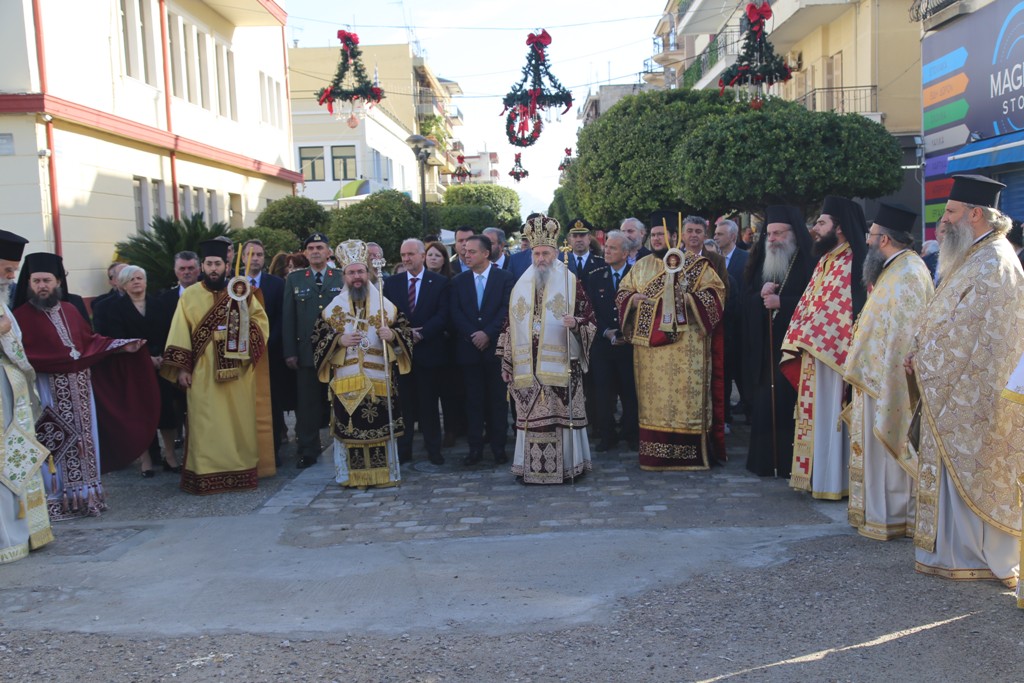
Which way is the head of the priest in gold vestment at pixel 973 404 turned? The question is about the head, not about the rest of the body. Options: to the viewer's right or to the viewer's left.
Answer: to the viewer's left

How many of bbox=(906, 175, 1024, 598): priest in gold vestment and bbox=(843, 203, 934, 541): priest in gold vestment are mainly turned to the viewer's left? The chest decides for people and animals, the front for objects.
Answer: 2

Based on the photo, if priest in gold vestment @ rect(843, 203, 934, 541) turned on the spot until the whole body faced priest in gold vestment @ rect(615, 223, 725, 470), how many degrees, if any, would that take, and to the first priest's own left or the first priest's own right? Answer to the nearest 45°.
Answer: approximately 45° to the first priest's own right

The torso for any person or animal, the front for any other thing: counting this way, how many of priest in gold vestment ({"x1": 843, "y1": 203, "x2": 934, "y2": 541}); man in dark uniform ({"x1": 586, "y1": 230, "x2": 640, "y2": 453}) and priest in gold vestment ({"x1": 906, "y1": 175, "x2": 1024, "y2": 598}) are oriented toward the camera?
1

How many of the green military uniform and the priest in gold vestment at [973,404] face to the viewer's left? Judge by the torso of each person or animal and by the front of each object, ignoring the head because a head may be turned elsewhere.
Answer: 1

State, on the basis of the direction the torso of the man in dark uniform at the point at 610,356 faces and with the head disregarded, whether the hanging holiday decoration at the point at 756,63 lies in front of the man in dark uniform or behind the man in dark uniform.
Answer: behind

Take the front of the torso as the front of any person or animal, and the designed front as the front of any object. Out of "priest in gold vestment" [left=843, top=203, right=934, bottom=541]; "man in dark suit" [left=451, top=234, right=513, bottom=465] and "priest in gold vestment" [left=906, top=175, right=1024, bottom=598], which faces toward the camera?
the man in dark suit

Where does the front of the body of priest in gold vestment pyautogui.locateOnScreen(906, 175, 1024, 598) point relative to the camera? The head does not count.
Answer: to the viewer's left

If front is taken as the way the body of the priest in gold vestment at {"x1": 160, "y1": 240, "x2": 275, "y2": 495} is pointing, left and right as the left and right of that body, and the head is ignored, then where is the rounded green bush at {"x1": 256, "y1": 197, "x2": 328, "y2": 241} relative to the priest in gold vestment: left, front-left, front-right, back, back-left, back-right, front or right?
back

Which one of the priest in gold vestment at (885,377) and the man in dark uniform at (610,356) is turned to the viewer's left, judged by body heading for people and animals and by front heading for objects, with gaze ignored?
the priest in gold vestment

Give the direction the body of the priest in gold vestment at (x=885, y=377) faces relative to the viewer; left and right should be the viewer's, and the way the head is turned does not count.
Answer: facing to the left of the viewer
